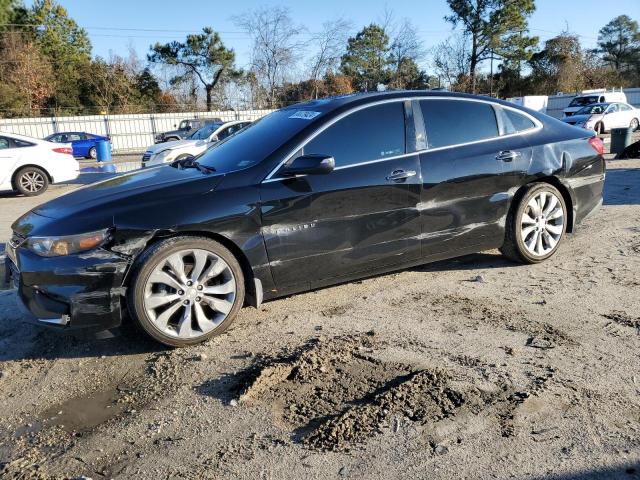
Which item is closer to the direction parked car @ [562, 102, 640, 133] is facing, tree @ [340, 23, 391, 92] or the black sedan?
the black sedan

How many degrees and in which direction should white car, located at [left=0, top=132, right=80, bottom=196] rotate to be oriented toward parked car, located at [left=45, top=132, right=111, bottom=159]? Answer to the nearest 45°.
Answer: approximately 90° to its right

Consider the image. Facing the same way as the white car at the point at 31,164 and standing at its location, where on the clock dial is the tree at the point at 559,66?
The tree is roughly at 5 o'clock from the white car.

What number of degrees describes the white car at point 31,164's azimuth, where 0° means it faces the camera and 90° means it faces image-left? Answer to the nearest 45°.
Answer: approximately 90°

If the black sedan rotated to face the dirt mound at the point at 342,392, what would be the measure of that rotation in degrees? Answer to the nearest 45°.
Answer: approximately 45° to its left

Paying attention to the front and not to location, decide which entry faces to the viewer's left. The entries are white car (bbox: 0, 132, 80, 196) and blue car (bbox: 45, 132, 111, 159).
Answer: the white car

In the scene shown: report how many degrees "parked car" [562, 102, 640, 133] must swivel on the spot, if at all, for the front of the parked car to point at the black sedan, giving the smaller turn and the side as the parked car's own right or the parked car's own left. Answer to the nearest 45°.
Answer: approximately 45° to the parked car's own left
